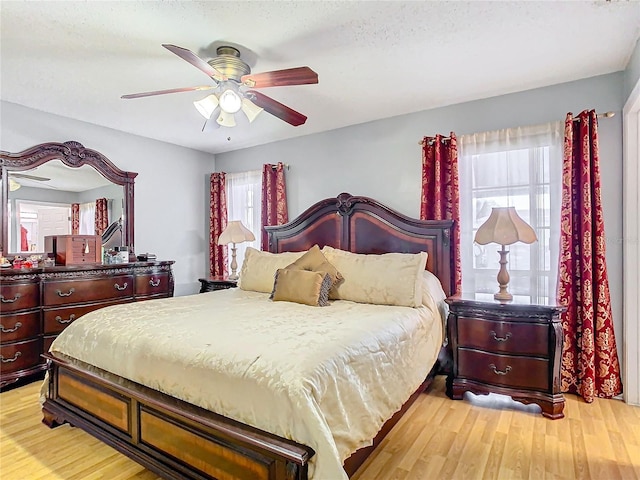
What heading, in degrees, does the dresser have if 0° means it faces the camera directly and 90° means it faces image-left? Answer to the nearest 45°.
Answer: approximately 315°

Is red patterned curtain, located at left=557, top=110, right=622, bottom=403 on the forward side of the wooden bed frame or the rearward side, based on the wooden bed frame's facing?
on the rearward side

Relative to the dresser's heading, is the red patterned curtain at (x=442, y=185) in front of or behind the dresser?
in front

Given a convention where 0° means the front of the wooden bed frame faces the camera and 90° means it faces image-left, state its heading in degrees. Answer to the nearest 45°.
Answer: approximately 45°

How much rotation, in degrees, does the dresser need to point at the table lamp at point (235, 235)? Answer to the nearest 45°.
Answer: approximately 45° to its left

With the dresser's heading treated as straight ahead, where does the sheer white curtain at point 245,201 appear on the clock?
The sheer white curtain is roughly at 10 o'clock from the dresser.

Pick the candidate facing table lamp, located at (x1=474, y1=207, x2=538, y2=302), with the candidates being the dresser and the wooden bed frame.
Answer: the dresser

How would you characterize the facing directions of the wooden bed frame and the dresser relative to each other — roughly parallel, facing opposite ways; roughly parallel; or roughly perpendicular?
roughly perpendicular

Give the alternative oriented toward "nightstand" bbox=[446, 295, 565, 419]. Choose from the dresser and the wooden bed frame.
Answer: the dresser

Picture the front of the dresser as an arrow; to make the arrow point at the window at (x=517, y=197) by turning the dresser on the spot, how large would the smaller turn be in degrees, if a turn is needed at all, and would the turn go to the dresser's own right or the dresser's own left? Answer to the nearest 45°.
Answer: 0° — it already faces it
